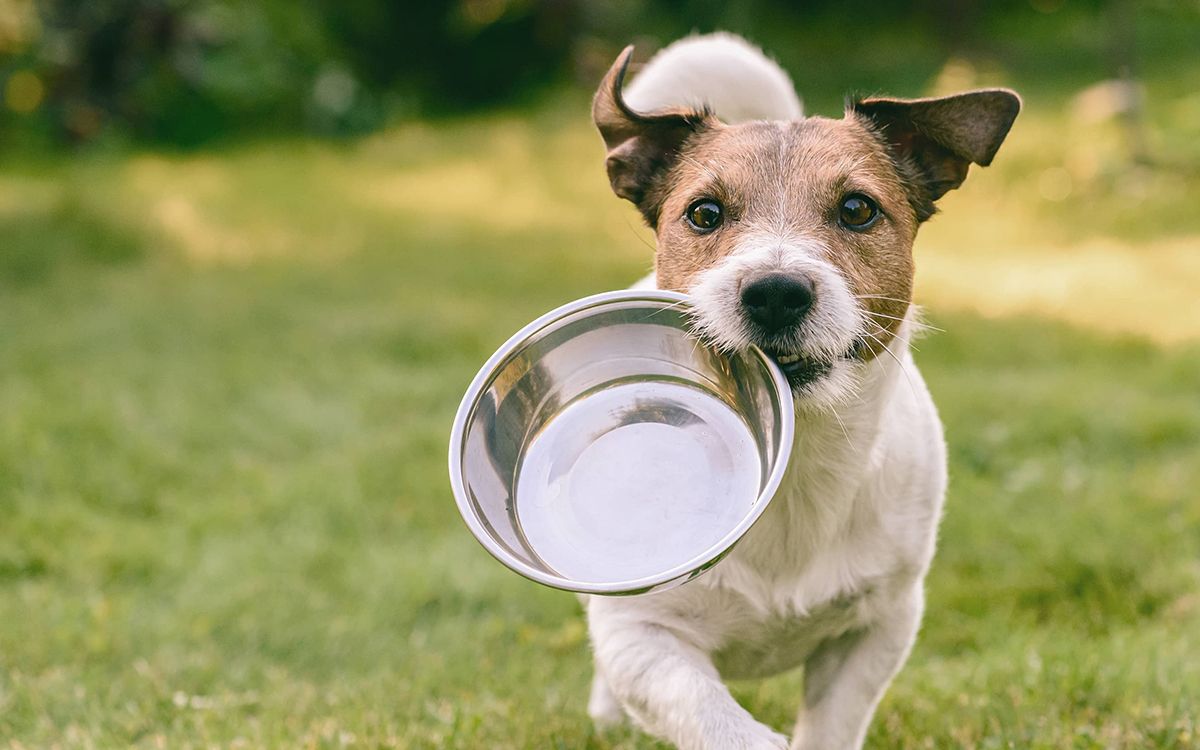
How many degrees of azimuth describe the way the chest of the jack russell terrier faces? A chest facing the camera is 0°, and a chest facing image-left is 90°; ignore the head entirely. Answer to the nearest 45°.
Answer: approximately 0°
